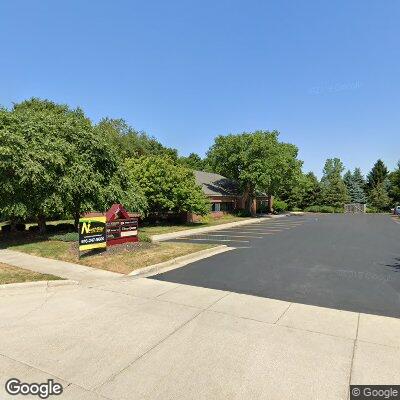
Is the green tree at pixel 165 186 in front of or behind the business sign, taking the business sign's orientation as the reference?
behind

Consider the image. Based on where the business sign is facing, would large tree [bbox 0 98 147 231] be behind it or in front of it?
behind

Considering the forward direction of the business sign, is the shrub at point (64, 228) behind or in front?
behind

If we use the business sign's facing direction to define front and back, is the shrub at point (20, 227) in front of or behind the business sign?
behind

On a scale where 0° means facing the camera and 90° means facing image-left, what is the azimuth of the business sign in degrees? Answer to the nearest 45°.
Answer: approximately 0°

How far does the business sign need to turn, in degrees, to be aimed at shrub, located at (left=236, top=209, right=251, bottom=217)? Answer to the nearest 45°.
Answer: approximately 135° to its left

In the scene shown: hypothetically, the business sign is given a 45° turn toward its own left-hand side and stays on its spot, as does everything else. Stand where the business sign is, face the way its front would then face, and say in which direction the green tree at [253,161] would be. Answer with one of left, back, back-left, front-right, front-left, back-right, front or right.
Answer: left
